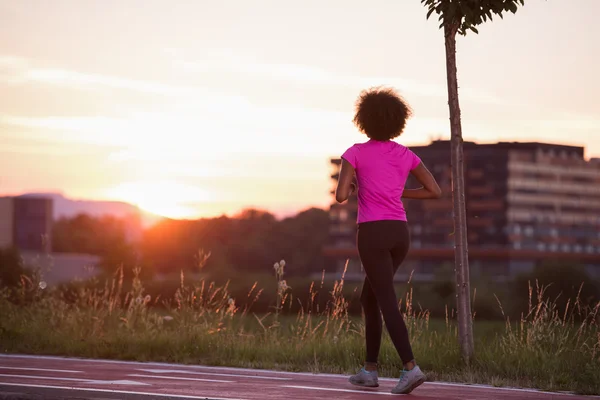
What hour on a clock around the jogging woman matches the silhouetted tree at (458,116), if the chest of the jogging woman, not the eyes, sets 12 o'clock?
The silhouetted tree is roughly at 2 o'clock from the jogging woman.

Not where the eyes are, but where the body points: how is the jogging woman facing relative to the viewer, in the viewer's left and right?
facing away from the viewer and to the left of the viewer

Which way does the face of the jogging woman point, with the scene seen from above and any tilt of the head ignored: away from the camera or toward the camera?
away from the camera
